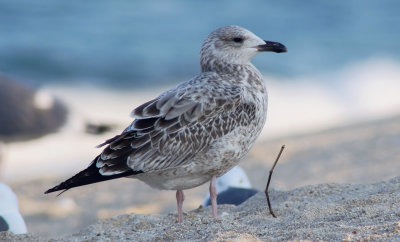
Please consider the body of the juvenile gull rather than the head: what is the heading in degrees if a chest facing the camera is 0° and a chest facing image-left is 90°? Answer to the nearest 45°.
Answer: approximately 270°

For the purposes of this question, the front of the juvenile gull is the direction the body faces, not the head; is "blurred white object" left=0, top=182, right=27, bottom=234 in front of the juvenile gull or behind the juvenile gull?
behind
